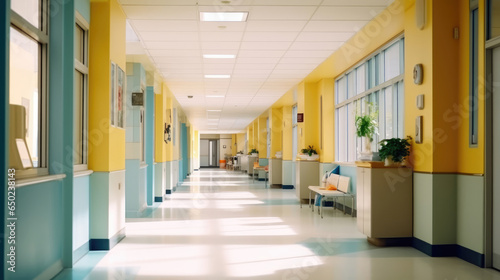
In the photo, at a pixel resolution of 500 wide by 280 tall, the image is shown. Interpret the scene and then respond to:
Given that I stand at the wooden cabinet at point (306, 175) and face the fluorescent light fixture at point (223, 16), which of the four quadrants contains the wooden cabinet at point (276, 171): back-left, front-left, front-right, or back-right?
back-right

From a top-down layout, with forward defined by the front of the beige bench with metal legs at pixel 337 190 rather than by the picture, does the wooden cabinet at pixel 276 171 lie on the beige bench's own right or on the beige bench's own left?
on the beige bench's own right

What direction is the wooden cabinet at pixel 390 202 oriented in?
to the viewer's left

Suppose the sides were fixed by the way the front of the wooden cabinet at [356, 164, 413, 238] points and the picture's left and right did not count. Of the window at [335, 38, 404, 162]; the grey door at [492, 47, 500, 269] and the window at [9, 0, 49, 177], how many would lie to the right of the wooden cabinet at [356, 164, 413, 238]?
1

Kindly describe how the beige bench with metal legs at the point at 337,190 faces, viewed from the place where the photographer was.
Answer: facing the viewer and to the left of the viewer

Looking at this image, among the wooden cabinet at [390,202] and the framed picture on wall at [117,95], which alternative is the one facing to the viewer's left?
the wooden cabinet

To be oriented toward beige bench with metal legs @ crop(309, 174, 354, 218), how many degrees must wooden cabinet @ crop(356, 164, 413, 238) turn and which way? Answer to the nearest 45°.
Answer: approximately 90° to its right

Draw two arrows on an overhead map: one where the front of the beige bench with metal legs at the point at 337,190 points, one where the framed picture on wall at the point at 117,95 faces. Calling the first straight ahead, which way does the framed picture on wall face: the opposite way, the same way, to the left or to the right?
the opposite way

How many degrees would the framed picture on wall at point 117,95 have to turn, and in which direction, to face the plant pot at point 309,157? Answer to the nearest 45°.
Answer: approximately 45° to its left

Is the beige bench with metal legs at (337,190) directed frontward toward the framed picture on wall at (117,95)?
yes

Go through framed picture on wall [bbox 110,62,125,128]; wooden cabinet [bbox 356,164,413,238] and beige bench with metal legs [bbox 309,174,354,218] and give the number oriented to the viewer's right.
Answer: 1

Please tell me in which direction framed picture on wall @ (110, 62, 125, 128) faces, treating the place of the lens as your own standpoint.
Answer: facing to the right of the viewer

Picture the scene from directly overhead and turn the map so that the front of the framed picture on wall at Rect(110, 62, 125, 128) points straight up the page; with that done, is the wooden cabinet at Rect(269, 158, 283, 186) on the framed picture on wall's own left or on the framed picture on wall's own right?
on the framed picture on wall's own left

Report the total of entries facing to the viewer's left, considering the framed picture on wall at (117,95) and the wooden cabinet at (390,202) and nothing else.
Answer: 1

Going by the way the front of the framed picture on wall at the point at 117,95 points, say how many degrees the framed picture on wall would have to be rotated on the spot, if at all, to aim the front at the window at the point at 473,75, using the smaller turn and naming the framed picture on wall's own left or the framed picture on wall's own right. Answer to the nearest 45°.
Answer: approximately 45° to the framed picture on wall's own right

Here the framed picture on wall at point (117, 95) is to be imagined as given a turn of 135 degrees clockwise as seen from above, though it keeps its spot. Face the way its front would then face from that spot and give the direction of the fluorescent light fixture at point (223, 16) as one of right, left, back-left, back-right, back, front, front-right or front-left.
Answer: back-left
